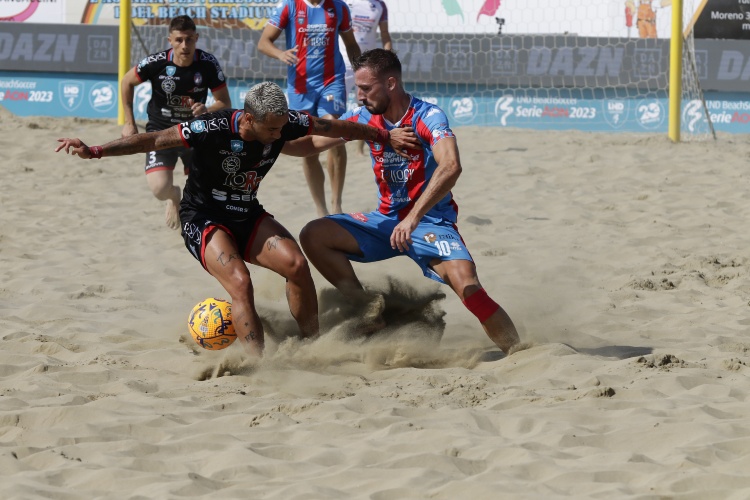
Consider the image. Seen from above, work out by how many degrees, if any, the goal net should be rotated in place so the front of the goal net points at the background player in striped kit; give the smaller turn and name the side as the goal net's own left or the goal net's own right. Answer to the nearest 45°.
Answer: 0° — it already faces them

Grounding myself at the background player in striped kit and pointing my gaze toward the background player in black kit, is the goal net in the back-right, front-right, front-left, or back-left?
back-right

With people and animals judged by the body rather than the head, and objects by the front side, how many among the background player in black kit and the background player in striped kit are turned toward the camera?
2

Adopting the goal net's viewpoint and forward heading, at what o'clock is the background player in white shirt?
The background player in white shirt is roughly at 1 o'clock from the goal net.

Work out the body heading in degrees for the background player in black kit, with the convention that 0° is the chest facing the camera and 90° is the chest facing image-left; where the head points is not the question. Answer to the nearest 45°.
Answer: approximately 0°

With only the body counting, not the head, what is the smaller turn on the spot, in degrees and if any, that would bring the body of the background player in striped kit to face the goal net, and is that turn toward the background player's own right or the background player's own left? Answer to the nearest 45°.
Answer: approximately 135° to the background player's own left

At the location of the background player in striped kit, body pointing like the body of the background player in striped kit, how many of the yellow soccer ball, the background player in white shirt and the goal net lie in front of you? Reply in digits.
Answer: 1

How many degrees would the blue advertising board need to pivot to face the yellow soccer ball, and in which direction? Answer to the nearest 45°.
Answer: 0° — it already faces it

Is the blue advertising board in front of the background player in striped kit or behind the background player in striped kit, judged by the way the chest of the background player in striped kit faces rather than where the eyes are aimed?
behind

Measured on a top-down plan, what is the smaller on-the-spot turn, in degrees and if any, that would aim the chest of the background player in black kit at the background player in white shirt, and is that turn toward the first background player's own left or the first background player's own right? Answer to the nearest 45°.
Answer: approximately 135° to the first background player's own left

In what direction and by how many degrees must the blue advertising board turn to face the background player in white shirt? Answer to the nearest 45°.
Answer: approximately 45° to its right
